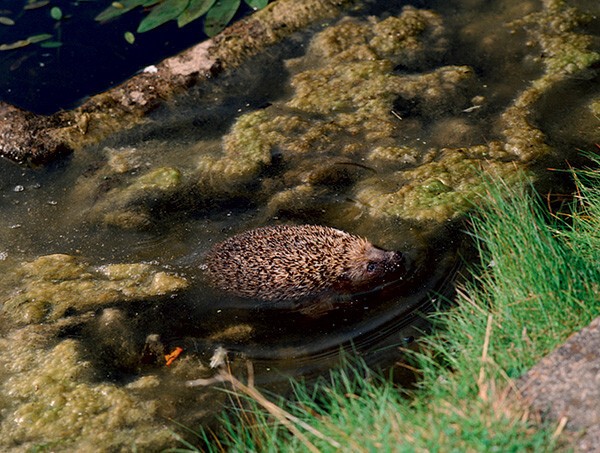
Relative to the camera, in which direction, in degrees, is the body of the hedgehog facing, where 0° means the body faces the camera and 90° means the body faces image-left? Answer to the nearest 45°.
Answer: approximately 270°

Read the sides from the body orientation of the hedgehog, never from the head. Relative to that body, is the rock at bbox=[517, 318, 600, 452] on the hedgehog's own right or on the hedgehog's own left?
on the hedgehog's own right
